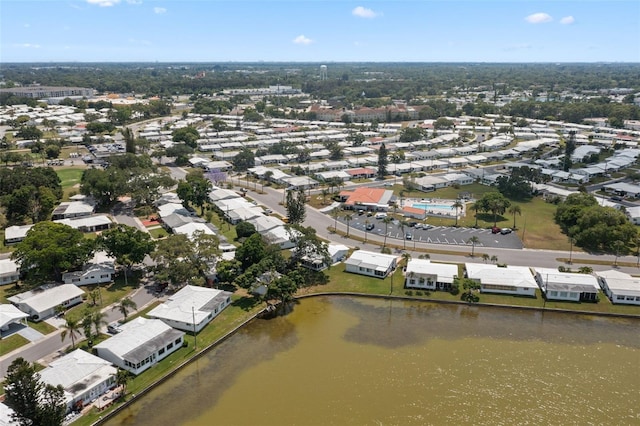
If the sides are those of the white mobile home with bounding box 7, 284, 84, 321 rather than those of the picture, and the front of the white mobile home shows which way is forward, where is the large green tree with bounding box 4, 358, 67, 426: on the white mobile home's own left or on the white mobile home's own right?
on the white mobile home's own right

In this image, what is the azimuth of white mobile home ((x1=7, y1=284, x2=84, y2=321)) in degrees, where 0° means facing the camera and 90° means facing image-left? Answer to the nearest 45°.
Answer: approximately 315°

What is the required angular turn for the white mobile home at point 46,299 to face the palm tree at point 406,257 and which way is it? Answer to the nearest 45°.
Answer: approximately 45° to its left

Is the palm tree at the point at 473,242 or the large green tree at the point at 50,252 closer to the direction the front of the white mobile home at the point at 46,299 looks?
the palm tree

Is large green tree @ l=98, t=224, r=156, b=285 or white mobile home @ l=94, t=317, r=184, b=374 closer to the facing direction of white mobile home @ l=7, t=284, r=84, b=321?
the white mobile home

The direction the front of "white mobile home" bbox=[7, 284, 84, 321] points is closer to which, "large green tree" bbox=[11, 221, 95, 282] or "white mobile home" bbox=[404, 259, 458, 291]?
the white mobile home

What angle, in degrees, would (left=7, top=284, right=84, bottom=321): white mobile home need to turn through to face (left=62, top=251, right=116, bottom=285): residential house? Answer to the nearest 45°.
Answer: approximately 90° to its left
